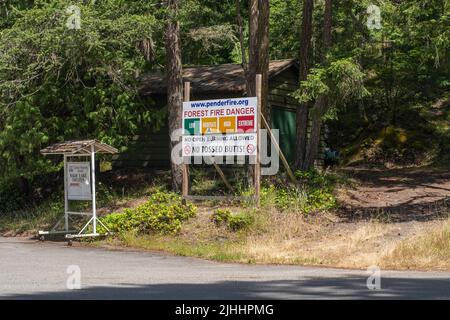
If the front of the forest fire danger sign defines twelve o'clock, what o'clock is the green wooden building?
The green wooden building is roughly at 6 o'clock from the forest fire danger sign.

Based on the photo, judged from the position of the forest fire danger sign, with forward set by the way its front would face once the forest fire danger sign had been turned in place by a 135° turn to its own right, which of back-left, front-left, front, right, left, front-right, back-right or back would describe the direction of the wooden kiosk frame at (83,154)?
front-left

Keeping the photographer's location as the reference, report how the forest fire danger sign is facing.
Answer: facing the viewer

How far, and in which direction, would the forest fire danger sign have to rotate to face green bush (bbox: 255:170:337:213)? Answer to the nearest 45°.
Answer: approximately 135° to its left

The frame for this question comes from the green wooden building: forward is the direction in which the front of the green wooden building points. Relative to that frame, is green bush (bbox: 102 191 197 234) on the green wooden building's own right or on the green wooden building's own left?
on the green wooden building's own right
